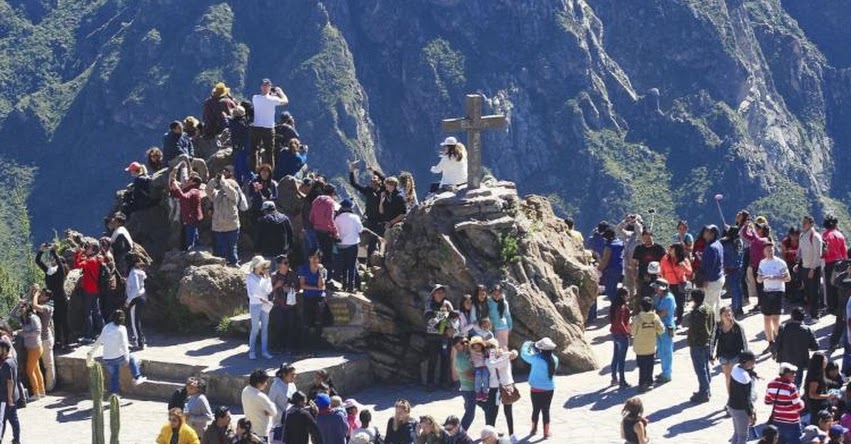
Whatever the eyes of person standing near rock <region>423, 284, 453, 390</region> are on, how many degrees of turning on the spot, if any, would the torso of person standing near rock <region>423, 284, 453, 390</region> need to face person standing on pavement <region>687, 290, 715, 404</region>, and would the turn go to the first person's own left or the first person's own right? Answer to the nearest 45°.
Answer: approximately 90° to the first person's own left

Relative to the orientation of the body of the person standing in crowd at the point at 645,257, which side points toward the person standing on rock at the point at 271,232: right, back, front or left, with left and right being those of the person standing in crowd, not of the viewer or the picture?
right

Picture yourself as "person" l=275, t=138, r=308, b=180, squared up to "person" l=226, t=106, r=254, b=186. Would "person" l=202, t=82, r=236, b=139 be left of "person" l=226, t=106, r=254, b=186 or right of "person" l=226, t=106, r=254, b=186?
right

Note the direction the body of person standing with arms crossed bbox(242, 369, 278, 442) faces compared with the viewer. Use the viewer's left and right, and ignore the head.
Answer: facing away from the viewer and to the right of the viewer
